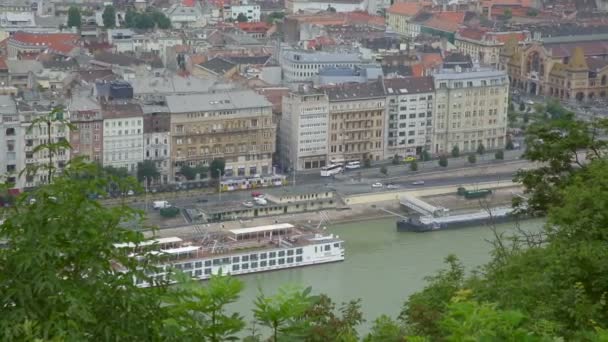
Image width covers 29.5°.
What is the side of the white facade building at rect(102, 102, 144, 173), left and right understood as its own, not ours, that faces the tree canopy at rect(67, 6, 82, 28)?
back

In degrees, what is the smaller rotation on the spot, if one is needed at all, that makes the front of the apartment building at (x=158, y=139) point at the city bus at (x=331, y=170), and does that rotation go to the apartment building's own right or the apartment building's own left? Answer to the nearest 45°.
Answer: approximately 90° to the apartment building's own left

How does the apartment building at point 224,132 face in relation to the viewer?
toward the camera

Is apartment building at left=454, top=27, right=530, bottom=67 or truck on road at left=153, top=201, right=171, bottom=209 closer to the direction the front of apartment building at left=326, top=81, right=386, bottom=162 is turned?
the truck on road

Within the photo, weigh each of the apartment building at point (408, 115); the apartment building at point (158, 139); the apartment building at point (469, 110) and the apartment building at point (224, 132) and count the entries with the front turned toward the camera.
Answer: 4

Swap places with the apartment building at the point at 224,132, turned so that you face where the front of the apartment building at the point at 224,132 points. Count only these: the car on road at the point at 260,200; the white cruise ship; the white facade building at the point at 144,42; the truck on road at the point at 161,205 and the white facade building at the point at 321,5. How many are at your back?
2

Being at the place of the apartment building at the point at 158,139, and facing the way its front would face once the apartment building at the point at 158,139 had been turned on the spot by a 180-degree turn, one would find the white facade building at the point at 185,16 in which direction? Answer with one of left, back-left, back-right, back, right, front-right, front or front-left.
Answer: front

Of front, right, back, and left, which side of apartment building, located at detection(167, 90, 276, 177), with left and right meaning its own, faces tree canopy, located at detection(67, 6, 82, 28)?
back

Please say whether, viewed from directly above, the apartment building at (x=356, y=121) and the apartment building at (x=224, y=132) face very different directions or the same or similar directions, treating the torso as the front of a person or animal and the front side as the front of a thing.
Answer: same or similar directions

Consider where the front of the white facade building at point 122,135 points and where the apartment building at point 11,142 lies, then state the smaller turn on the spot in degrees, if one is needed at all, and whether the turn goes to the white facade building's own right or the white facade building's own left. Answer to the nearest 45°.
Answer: approximately 45° to the white facade building's own right

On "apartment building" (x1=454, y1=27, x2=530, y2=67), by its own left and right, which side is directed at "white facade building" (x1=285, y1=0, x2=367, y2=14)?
right

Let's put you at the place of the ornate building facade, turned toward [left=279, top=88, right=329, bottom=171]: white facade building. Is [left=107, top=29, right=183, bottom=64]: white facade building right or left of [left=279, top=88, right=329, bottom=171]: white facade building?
right

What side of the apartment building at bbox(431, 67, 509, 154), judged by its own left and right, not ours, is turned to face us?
front

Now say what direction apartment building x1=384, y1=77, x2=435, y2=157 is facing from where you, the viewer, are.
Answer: facing the viewer
